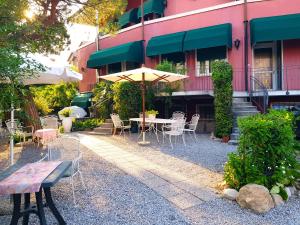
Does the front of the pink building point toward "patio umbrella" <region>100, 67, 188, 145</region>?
yes

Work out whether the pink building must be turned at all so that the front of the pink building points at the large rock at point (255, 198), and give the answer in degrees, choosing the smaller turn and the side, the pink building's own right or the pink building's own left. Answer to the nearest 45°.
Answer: approximately 45° to the pink building's own left

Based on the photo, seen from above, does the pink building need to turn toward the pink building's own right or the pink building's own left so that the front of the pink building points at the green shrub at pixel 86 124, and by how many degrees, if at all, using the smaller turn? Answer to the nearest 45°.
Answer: approximately 45° to the pink building's own right

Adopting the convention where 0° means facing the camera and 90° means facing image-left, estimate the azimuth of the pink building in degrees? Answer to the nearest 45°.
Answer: approximately 45°

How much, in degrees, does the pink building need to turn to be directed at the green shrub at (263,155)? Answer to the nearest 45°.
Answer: approximately 45° to its left

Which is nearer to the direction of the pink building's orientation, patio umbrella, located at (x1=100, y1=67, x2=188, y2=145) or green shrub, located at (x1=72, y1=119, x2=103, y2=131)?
the patio umbrella

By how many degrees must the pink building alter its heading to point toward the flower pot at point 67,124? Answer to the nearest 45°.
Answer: approximately 45° to its right
